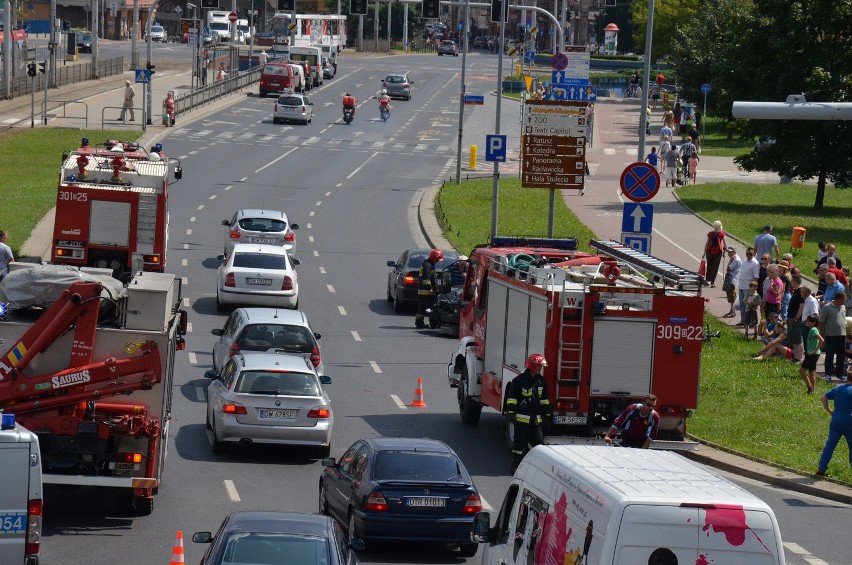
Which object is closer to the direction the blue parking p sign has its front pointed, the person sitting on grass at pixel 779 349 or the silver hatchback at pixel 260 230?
the person sitting on grass

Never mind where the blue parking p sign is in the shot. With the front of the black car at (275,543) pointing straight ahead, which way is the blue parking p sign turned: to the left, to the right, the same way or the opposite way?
the opposite way

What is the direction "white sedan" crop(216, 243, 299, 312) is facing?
away from the camera

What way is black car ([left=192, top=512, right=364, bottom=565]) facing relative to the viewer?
away from the camera

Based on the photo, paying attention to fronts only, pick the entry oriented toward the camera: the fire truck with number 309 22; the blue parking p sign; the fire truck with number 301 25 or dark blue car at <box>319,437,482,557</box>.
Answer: the blue parking p sign

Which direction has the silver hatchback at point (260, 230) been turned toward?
away from the camera

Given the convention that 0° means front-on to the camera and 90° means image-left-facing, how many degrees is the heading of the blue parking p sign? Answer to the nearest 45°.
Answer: approximately 0°

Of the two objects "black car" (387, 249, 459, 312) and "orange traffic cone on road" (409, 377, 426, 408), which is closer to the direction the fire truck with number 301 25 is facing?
the black car

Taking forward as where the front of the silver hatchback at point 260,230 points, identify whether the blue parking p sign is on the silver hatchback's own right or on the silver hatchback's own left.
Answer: on the silver hatchback's own right

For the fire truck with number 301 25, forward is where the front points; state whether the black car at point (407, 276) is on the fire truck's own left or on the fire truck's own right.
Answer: on the fire truck's own right

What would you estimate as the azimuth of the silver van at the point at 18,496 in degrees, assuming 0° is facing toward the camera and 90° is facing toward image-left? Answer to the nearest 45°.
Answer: approximately 180°
